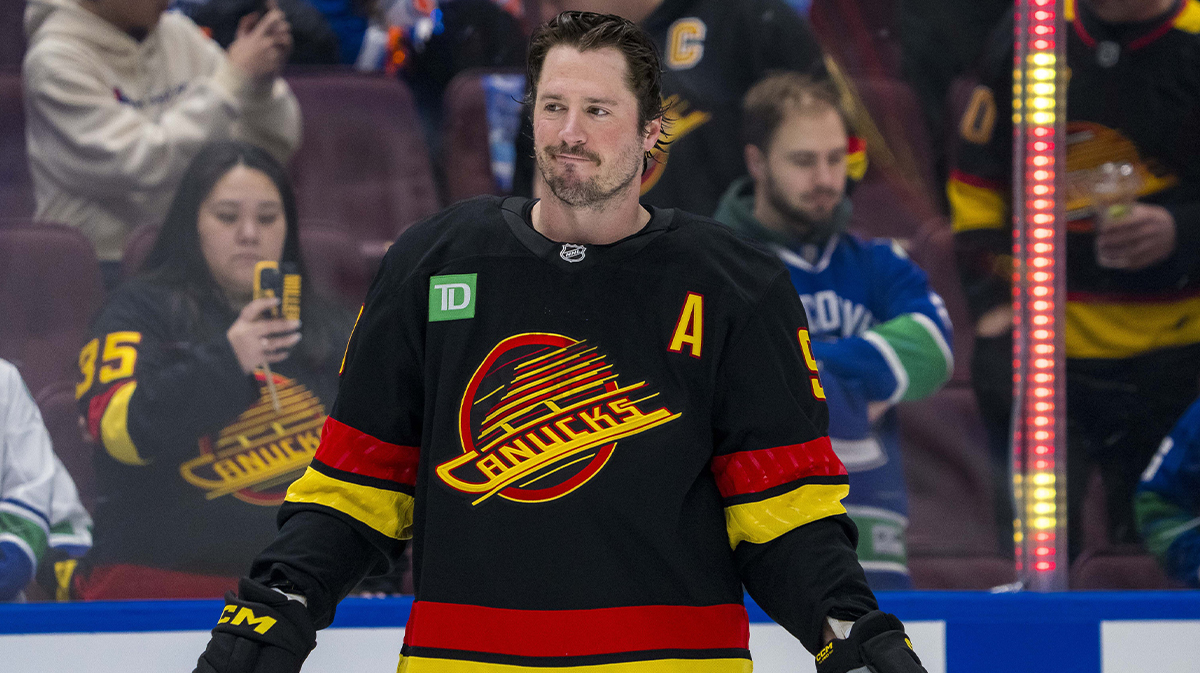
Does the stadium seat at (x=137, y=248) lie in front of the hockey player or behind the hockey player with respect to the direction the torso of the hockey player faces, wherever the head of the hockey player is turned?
behind

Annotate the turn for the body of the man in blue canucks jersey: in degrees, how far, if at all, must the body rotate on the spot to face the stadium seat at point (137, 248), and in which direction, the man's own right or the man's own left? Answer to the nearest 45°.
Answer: approximately 135° to the man's own right

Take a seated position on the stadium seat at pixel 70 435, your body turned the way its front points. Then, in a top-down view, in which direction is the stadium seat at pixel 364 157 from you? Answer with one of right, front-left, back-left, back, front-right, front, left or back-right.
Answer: left

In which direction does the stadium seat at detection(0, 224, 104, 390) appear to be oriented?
toward the camera

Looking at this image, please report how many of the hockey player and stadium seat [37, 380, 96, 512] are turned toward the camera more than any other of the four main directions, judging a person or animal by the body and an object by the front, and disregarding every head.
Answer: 2

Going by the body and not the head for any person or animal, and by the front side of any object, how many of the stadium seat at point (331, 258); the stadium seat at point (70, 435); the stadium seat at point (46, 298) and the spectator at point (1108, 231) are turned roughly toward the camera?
4

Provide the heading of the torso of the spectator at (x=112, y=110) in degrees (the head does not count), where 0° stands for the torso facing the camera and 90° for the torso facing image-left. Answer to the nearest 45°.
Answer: approximately 315°

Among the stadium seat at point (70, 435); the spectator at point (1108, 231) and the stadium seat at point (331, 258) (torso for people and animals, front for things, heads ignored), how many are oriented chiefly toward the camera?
3

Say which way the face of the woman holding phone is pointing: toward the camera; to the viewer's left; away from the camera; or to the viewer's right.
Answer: toward the camera
